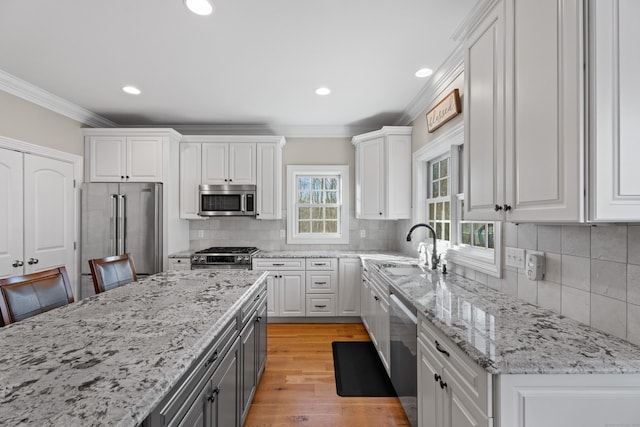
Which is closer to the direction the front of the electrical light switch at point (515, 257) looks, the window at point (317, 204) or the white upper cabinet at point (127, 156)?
the white upper cabinet

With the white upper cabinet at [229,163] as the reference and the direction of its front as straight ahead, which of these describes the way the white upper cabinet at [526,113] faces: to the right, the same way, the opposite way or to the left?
to the right

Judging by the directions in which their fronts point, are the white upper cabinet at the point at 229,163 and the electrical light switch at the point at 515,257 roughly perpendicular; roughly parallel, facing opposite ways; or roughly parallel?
roughly perpendicular

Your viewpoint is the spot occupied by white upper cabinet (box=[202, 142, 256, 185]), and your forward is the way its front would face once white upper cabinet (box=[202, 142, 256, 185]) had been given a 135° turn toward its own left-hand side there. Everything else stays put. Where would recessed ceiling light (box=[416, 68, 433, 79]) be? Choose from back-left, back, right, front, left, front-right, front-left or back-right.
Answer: right

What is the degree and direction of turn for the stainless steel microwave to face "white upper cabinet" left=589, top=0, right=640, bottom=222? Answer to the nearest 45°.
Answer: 0° — it already faces it

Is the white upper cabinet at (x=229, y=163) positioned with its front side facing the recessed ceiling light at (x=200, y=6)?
yes

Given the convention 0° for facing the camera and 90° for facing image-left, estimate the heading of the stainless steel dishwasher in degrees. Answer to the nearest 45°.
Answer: approximately 90°

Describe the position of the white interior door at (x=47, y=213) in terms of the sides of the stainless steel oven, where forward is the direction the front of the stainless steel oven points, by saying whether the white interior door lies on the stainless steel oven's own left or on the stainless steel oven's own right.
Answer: on the stainless steel oven's own right

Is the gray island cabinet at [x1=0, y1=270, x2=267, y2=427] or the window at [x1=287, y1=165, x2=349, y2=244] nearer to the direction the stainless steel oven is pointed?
the gray island cabinet

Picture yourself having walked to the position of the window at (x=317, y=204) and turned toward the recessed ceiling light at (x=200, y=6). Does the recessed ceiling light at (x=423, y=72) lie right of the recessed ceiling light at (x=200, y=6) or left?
left

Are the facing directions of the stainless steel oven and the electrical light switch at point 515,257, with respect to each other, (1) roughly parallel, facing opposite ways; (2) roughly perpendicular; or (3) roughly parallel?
roughly perpendicular
